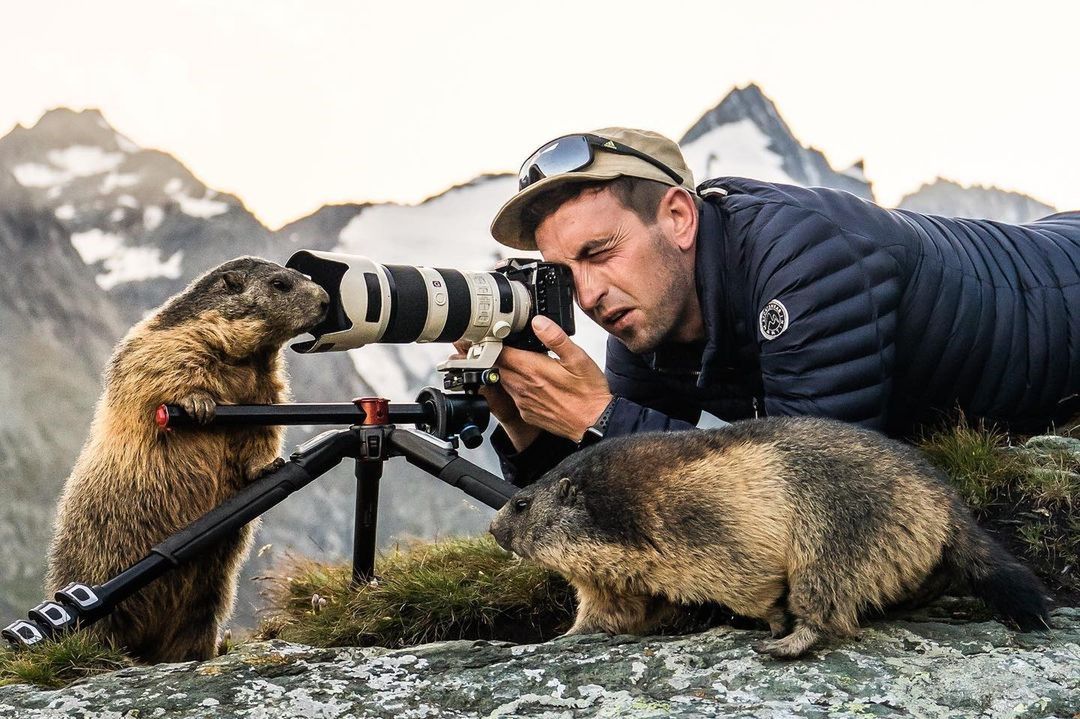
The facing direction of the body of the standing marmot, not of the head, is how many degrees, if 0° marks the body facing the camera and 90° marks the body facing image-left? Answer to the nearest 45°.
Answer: approximately 270°

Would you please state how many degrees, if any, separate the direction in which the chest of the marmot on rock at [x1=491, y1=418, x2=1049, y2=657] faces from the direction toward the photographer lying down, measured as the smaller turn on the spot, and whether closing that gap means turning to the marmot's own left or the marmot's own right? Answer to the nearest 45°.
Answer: approximately 90° to the marmot's own right

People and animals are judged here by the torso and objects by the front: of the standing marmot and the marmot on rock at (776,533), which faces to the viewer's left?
the marmot on rock

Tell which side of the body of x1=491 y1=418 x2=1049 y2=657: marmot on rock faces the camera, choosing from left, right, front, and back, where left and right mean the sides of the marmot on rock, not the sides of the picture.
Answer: left

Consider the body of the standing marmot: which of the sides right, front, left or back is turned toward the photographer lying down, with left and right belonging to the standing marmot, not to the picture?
front

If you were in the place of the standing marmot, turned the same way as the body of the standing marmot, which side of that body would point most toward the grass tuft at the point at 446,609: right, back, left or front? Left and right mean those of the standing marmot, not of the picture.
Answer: front

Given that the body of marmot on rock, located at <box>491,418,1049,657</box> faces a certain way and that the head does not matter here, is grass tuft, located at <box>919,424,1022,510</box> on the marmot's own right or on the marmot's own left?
on the marmot's own right

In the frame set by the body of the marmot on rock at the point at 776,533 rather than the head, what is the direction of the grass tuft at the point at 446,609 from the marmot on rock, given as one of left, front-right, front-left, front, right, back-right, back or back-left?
front-right

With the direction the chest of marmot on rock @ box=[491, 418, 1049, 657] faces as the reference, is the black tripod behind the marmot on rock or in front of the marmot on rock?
in front

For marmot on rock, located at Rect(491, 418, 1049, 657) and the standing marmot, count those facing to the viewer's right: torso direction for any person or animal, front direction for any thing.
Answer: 1
